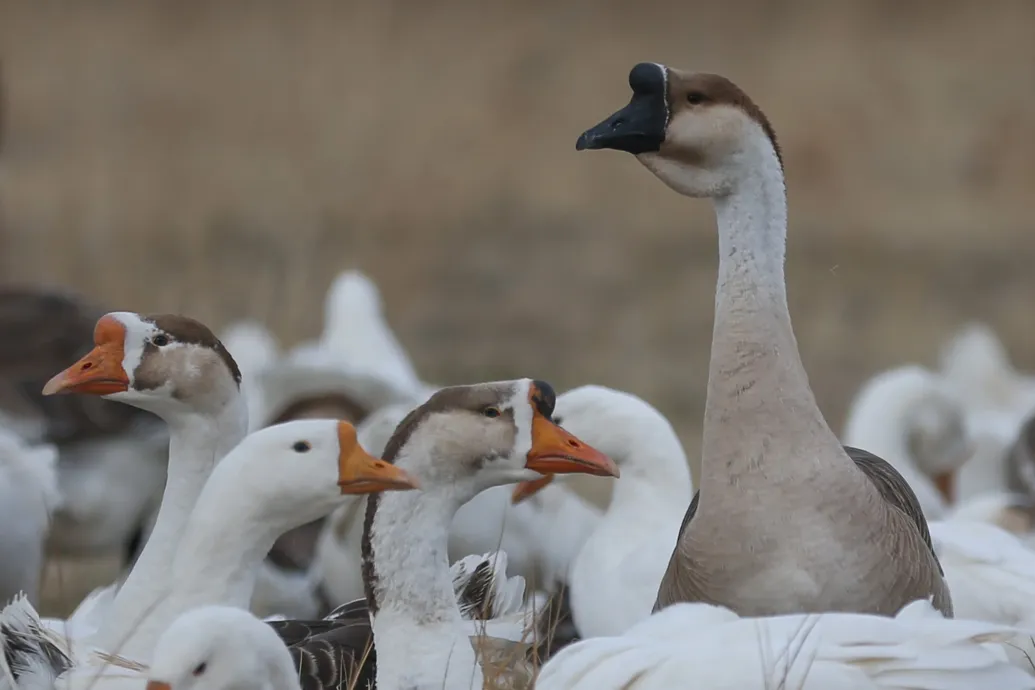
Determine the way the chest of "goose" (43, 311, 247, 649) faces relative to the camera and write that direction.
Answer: to the viewer's left

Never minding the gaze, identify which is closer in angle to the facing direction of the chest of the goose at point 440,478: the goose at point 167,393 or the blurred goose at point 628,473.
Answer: the blurred goose

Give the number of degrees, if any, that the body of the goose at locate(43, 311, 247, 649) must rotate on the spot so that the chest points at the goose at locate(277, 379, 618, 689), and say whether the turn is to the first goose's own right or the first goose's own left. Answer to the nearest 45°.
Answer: approximately 135° to the first goose's own left

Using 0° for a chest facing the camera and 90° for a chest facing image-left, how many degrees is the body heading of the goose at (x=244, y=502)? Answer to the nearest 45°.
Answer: approximately 270°

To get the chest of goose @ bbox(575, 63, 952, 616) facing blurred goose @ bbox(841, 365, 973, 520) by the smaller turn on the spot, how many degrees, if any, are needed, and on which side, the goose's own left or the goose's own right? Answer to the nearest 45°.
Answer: approximately 135° to the goose's own right

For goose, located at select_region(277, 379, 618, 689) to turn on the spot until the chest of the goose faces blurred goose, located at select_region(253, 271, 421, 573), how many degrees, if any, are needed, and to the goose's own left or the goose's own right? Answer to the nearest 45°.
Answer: approximately 90° to the goose's own left

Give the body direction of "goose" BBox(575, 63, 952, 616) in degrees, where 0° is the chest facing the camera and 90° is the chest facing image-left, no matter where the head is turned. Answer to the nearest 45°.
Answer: approximately 45°

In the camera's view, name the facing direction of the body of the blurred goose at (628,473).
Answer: to the viewer's left

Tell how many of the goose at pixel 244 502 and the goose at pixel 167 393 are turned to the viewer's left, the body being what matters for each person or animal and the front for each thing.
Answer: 1

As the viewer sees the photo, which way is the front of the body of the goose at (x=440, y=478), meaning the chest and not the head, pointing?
to the viewer's right

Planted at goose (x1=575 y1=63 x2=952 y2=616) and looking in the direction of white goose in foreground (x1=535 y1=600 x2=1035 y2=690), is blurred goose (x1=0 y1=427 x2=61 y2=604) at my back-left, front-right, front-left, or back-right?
back-right
